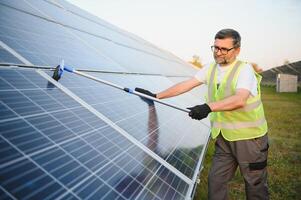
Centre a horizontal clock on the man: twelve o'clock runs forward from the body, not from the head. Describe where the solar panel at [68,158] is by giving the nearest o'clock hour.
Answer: The solar panel is roughly at 12 o'clock from the man.

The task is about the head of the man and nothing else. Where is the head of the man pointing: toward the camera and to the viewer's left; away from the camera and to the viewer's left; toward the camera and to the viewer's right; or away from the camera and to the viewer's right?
toward the camera and to the viewer's left

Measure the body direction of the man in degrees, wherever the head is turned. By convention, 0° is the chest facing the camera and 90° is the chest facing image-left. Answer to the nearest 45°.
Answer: approximately 45°

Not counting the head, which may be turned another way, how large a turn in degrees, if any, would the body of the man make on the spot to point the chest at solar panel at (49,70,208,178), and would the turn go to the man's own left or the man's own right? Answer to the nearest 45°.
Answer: approximately 45° to the man's own right
